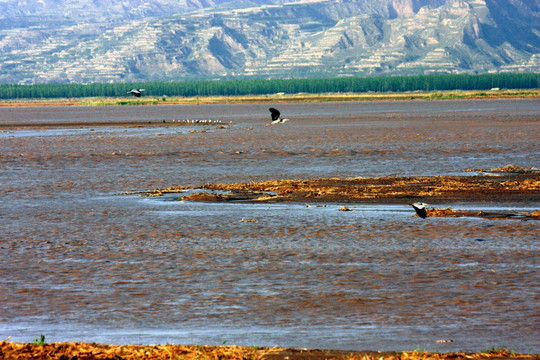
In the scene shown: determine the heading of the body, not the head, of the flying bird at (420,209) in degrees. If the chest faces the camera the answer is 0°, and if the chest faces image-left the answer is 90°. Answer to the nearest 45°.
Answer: approximately 90°
